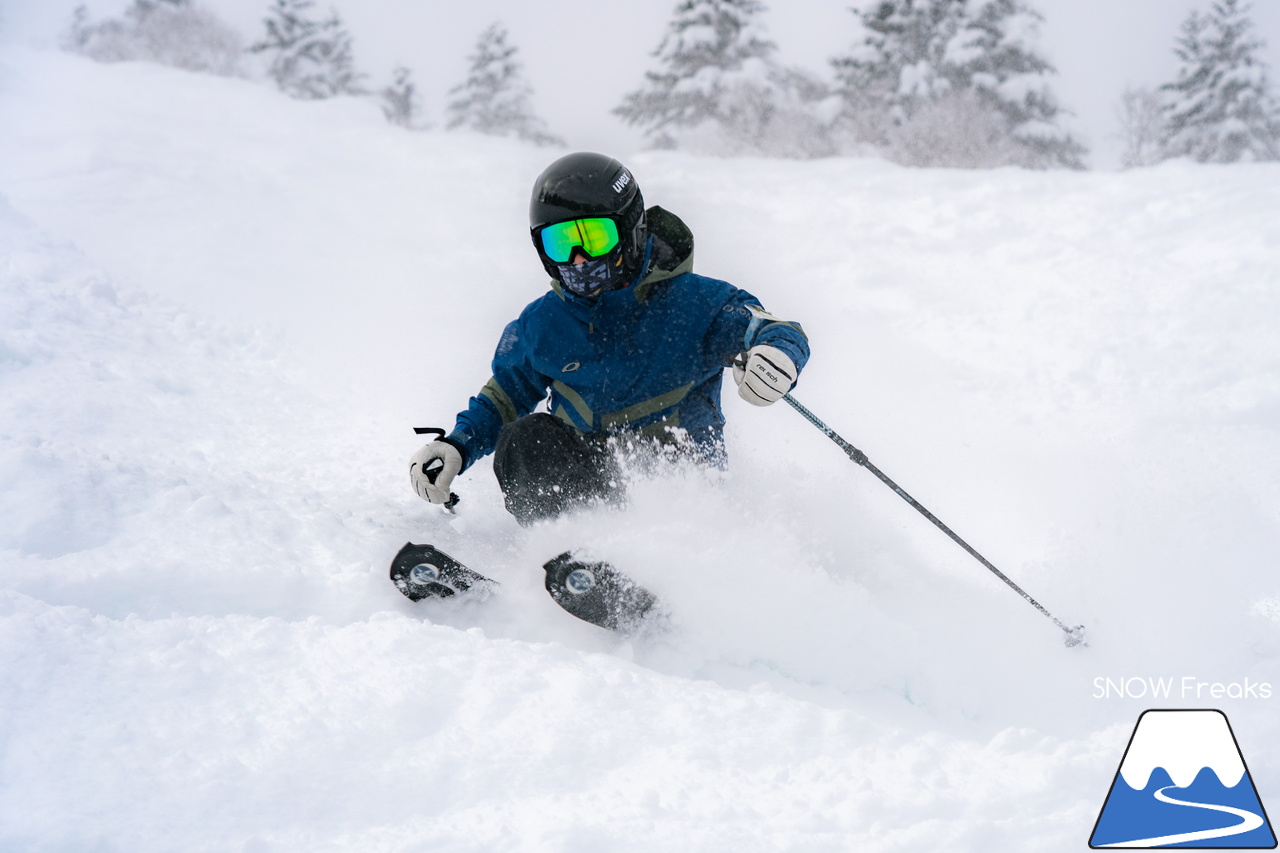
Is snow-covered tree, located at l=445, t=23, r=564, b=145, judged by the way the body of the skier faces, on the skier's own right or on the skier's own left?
on the skier's own right

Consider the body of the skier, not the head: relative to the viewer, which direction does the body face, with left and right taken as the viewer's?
facing the viewer and to the left of the viewer

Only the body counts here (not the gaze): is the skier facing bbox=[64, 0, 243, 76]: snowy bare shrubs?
no

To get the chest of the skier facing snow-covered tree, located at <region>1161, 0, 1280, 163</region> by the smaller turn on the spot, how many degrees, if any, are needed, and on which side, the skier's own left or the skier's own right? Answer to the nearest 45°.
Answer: approximately 180°

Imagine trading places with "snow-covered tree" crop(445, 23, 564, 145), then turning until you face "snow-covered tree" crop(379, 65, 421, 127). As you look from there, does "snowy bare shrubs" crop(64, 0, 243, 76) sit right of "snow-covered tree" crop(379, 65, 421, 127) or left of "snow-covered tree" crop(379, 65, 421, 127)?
left

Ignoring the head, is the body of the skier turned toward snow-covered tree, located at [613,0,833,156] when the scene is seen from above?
no

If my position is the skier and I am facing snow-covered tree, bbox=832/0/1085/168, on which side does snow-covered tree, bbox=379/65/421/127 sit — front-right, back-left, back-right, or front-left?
front-left

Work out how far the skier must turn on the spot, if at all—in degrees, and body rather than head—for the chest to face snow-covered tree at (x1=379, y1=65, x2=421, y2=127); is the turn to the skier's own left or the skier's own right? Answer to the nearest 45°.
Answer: approximately 135° to the skier's own right

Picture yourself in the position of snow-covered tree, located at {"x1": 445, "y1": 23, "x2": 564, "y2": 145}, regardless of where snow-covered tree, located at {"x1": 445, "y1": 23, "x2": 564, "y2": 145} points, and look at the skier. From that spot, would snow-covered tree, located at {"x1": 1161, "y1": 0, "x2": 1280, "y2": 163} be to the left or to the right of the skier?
left

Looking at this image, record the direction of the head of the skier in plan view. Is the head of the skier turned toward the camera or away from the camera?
toward the camera
